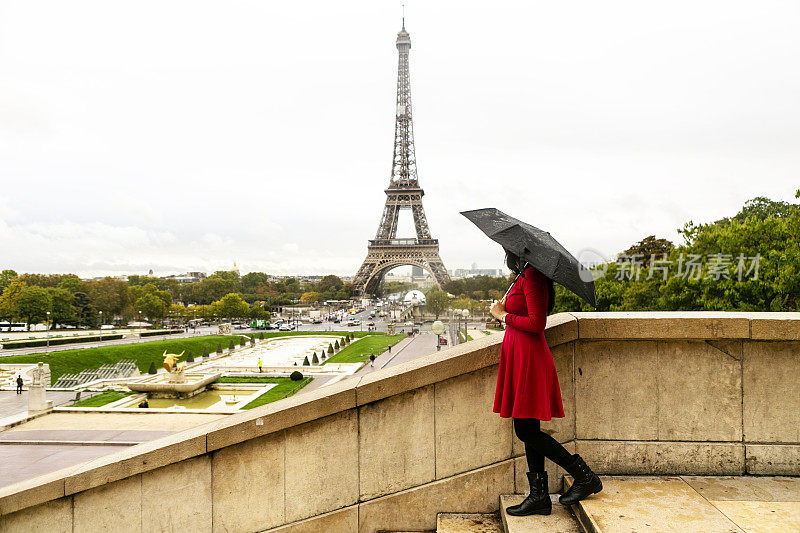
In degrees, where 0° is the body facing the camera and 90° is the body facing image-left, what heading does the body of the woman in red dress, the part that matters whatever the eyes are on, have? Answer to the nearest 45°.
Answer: approximately 90°

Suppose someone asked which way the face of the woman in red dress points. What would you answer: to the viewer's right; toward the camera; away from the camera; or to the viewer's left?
to the viewer's left

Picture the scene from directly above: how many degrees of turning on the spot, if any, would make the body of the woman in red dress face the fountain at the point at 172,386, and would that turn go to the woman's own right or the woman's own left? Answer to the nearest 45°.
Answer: approximately 45° to the woman's own right
